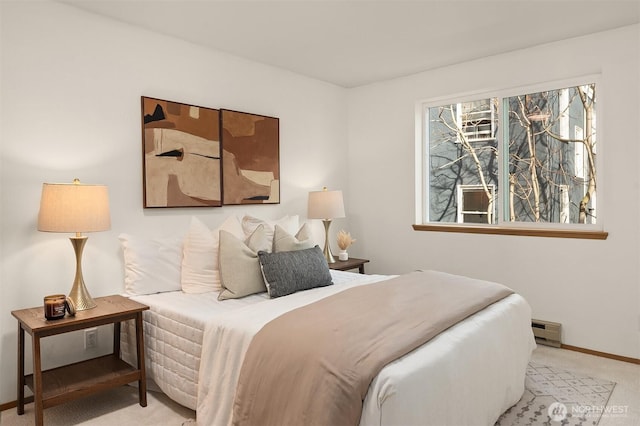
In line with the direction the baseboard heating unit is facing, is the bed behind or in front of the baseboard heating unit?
in front

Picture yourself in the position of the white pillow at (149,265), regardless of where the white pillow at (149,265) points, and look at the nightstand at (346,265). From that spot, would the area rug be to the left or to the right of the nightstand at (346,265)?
right

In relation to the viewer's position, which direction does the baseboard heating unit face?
facing the viewer and to the left of the viewer

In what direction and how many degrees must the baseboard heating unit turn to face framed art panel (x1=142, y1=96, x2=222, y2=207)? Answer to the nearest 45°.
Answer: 0° — it already faces it

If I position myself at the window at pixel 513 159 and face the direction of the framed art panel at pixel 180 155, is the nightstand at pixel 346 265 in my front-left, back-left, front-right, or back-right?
front-right

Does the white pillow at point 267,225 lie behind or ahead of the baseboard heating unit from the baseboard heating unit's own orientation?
ahead

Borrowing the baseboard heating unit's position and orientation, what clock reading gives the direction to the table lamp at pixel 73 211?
The table lamp is roughly at 12 o'clock from the baseboard heating unit.

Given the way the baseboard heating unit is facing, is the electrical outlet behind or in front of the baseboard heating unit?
in front
